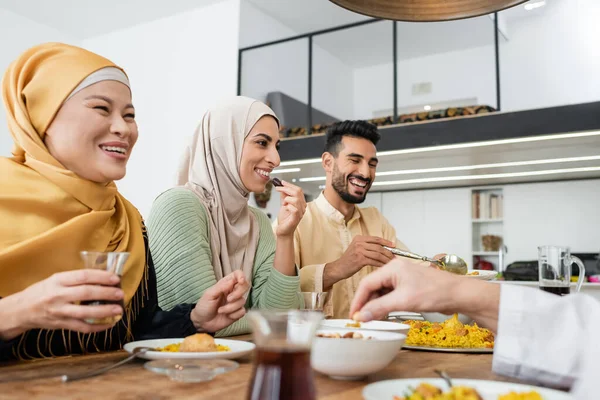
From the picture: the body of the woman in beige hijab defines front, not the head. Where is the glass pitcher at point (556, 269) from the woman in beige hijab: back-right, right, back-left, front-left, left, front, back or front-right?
front

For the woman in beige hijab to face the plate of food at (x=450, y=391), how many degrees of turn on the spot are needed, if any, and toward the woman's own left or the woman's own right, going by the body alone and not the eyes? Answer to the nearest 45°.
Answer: approximately 45° to the woman's own right

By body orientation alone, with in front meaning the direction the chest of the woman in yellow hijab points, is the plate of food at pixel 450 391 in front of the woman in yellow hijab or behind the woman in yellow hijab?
in front

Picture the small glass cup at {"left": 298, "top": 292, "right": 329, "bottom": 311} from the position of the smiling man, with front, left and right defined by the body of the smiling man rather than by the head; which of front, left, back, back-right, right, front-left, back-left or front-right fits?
front-right

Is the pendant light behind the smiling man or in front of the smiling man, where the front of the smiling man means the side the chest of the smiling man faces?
in front

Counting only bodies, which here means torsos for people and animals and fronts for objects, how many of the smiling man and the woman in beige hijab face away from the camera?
0

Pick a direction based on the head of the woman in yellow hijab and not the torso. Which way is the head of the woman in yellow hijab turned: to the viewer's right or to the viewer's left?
to the viewer's right

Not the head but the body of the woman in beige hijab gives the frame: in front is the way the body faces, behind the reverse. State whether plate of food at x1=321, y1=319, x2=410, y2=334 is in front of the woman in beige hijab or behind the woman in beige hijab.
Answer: in front

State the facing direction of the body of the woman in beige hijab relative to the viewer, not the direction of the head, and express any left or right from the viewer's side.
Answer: facing the viewer and to the right of the viewer

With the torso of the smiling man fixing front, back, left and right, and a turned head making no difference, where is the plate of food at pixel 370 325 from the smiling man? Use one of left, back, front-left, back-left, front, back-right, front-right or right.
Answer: front-right

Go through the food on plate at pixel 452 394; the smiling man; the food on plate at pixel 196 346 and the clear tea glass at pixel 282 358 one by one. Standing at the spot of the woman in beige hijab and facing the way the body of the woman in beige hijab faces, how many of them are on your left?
1
